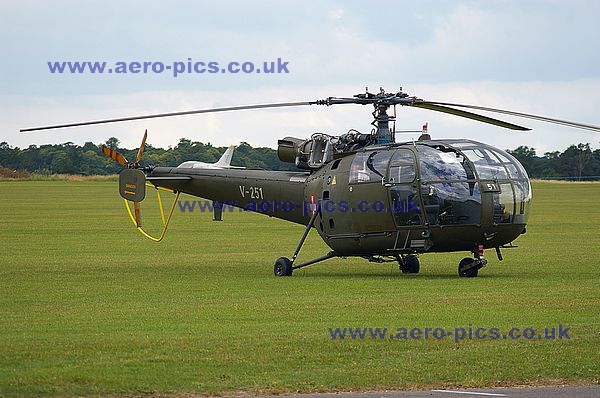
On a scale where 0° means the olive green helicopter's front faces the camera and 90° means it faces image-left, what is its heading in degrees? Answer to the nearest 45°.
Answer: approximately 315°
